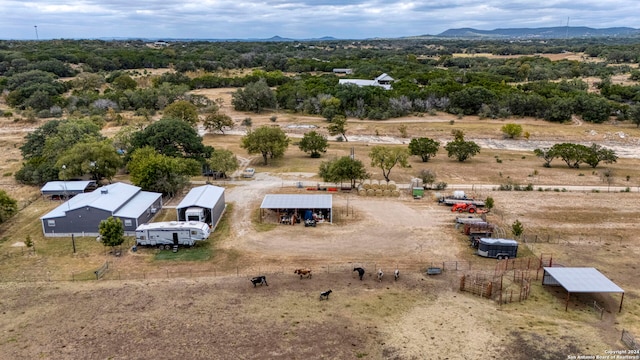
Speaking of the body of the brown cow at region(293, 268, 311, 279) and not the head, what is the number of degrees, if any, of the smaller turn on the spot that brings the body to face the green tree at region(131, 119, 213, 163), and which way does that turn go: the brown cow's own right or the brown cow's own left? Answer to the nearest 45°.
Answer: approximately 45° to the brown cow's own right

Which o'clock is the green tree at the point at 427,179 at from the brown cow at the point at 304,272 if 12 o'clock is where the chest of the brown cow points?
The green tree is roughly at 4 o'clock from the brown cow.

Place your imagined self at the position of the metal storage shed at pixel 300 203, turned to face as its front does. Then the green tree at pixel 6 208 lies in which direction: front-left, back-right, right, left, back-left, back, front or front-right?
right

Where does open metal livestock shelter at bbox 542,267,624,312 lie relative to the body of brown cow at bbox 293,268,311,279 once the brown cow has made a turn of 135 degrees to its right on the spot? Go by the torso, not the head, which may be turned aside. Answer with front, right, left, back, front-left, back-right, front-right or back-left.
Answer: front-right

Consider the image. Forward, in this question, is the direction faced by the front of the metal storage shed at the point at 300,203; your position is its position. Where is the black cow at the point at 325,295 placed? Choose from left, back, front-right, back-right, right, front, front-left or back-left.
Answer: front

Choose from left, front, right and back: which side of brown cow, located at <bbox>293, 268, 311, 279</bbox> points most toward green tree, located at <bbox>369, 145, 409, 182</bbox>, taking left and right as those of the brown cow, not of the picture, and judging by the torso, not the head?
right

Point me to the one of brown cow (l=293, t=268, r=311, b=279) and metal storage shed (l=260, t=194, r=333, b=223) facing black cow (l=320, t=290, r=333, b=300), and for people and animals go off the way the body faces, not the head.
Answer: the metal storage shed

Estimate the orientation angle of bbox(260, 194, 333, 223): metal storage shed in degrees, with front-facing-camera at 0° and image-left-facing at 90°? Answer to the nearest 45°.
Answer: approximately 0°

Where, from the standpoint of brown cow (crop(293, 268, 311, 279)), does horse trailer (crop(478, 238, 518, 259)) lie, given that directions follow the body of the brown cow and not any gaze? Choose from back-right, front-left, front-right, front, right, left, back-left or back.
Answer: back

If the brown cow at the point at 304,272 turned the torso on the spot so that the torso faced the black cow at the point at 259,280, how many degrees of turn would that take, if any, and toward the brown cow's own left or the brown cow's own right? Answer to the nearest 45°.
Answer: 0° — it already faces it

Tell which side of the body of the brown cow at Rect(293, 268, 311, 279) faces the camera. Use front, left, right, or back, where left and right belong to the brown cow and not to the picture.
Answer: left

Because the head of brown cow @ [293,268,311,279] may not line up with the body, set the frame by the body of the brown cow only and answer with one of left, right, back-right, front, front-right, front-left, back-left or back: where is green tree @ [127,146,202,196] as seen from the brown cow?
front-right

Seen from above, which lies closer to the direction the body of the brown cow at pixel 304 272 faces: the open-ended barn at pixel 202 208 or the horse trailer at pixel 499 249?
the open-ended barn

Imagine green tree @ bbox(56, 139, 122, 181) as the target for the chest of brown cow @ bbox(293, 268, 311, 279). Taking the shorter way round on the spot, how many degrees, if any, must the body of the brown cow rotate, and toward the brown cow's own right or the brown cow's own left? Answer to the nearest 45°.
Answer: approximately 45° to the brown cow's own right

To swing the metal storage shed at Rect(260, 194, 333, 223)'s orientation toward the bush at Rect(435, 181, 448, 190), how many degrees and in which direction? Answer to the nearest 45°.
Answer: approximately 135° to its left

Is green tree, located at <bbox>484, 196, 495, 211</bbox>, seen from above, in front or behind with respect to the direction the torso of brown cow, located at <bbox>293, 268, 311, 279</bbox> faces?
behind
